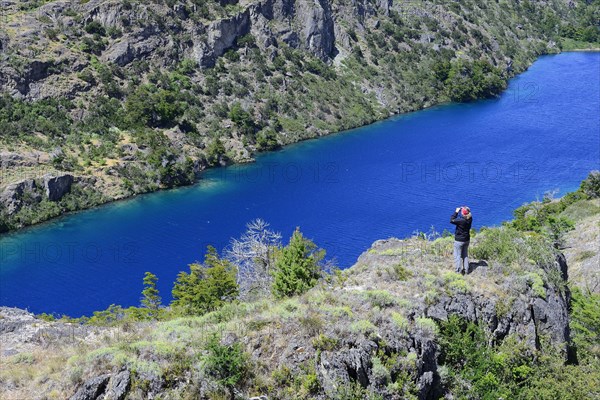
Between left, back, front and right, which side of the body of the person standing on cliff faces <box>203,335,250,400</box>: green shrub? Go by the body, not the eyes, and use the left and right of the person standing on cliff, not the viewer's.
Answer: left

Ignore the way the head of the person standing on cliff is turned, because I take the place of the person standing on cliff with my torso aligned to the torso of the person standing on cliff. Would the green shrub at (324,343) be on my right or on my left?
on my left

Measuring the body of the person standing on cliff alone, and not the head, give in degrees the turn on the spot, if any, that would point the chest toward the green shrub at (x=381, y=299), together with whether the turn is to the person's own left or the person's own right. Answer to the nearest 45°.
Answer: approximately 90° to the person's own left

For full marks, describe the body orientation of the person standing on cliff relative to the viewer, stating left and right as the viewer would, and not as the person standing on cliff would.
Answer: facing away from the viewer and to the left of the viewer

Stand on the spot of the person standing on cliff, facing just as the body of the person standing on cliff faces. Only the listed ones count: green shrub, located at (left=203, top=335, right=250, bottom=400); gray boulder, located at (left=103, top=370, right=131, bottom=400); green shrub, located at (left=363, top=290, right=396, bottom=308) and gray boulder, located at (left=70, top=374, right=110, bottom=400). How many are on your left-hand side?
4

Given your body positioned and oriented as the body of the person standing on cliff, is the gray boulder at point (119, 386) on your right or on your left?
on your left

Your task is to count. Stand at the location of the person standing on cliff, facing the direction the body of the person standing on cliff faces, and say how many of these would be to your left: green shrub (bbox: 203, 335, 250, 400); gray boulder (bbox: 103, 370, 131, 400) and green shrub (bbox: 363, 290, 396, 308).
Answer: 3

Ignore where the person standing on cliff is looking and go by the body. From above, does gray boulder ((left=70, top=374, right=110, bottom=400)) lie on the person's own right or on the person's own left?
on the person's own left

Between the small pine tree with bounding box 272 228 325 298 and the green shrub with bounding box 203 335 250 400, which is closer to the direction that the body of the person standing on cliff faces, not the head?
the small pine tree

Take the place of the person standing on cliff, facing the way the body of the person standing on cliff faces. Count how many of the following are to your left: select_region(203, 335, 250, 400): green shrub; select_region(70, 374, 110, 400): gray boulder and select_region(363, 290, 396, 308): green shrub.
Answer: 3
